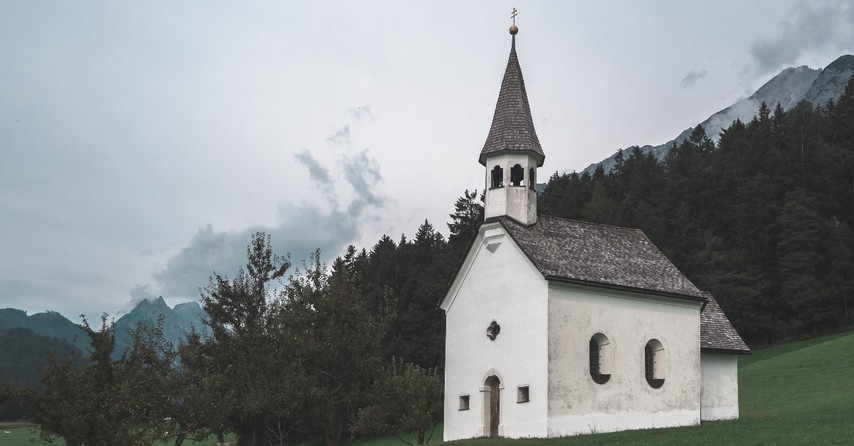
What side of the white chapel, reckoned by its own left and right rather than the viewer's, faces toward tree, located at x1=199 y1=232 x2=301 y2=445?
front

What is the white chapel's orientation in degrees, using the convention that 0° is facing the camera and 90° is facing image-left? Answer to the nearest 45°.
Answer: approximately 45°

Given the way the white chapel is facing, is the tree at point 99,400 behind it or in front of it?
in front

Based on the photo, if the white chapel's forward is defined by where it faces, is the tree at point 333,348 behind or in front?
in front

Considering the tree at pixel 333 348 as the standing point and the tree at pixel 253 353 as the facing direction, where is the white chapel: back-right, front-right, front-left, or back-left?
back-right
